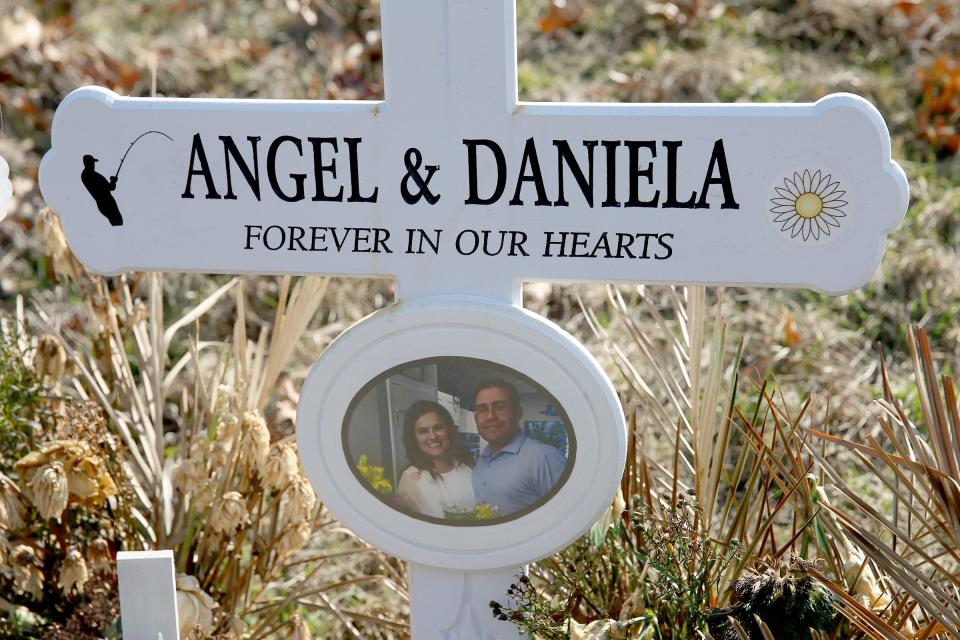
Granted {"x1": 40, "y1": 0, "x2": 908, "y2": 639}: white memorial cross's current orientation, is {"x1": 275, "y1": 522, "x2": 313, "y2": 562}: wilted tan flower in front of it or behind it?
behind

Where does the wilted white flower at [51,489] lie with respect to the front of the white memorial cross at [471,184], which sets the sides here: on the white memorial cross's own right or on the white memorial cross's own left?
on the white memorial cross's own right

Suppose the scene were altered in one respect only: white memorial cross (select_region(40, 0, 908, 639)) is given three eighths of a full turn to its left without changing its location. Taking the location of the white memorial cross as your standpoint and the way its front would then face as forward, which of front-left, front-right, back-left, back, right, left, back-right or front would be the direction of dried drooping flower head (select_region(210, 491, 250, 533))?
left

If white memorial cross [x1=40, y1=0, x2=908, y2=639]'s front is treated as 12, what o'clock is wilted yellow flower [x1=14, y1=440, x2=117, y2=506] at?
The wilted yellow flower is roughly at 4 o'clock from the white memorial cross.
